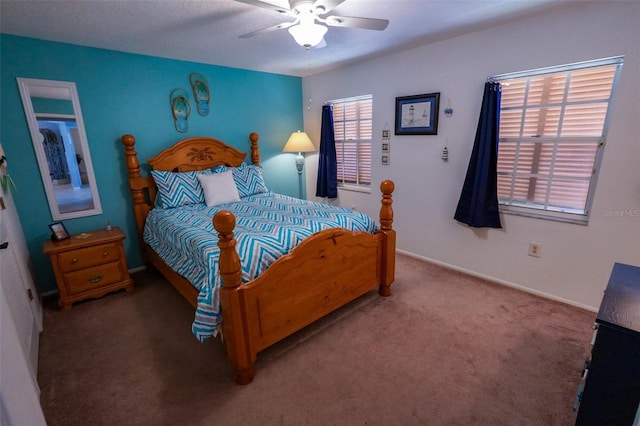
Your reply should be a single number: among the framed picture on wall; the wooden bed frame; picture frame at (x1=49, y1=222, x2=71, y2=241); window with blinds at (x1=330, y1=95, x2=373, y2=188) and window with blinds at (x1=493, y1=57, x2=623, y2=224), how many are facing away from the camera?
0

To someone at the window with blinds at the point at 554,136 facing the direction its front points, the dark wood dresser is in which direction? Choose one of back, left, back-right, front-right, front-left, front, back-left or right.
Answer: front-left

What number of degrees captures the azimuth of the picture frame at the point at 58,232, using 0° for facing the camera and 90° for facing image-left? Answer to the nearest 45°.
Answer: approximately 315°

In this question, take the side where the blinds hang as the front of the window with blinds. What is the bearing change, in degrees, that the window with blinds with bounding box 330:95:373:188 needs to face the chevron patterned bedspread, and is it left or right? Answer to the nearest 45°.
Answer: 0° — it already faces it

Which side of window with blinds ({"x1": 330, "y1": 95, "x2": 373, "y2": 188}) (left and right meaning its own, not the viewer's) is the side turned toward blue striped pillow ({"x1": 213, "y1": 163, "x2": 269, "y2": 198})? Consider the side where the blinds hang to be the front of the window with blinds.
front

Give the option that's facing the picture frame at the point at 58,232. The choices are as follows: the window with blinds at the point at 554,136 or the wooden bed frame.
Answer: the window with blinds

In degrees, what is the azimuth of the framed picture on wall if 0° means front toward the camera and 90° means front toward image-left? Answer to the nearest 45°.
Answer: approximately 45°

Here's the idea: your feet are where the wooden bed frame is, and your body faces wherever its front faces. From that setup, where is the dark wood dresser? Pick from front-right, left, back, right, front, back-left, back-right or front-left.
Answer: front

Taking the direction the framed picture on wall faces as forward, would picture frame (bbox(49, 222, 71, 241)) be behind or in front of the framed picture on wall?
in front

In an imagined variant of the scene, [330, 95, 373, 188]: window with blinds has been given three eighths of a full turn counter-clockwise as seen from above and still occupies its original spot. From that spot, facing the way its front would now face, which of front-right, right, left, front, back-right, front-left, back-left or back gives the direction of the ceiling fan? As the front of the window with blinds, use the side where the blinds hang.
right

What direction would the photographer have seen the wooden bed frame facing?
facing the viewer and to the right of the viewer

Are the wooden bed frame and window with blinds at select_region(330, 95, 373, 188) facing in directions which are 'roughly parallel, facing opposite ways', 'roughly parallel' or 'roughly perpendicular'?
roughly perpendicular

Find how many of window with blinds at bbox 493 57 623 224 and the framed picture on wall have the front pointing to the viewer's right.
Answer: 0

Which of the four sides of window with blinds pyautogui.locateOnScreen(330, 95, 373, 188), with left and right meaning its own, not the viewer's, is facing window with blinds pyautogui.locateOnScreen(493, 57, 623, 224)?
left

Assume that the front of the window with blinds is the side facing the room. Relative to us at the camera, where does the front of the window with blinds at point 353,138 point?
facing the viewer and to the left of the viewer
